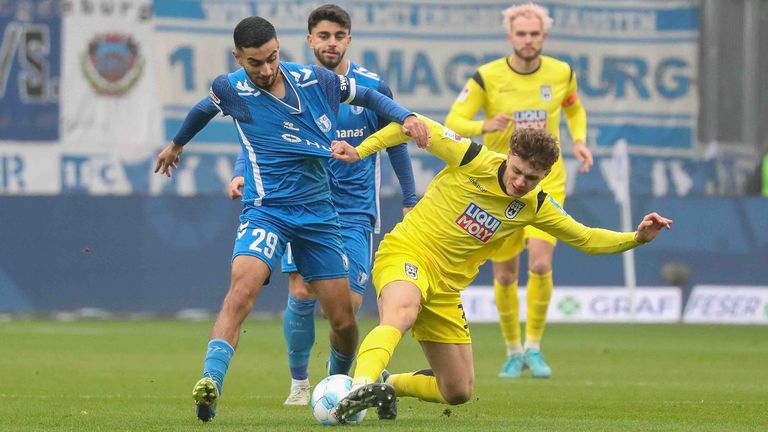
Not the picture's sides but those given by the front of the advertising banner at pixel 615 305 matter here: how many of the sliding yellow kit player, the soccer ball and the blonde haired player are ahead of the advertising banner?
3

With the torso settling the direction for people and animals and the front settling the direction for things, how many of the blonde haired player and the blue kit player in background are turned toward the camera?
2

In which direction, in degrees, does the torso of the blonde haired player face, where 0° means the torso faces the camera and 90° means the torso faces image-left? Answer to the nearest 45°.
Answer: approximately 0°

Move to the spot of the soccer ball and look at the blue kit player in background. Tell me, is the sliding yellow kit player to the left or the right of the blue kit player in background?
right

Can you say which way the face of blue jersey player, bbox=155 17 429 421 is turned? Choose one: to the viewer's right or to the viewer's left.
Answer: to the viewer's right
